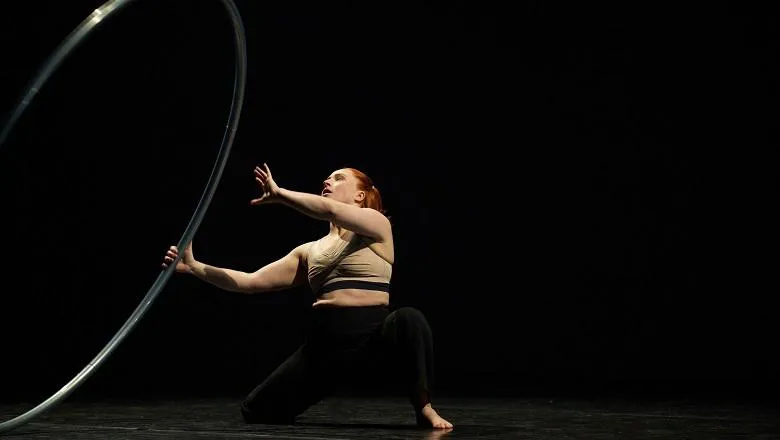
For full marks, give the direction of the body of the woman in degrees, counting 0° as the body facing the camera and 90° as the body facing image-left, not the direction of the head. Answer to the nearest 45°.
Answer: approximately 45°
